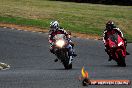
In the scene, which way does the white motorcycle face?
toward the camera

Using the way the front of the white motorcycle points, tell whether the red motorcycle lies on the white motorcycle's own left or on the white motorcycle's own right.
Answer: on the white motorcycle's own left
